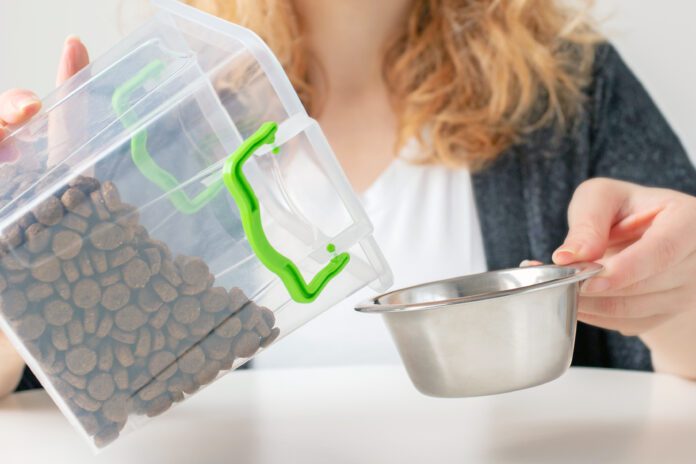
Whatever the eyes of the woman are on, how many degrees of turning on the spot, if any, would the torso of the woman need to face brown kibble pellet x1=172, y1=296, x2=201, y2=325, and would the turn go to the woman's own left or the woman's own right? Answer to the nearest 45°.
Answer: approximately 45° to the woman's own right

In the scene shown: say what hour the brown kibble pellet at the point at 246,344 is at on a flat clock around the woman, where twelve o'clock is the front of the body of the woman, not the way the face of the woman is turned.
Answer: The brown kibble pellet is roughly at 1 o'clock from the woman.

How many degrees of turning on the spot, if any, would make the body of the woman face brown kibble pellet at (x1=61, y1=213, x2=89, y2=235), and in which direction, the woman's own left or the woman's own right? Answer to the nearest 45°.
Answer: approximately 45° to the woman's own right

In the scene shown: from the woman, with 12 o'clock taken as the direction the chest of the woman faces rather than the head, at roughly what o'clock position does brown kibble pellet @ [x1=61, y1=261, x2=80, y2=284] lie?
The brown kibble pellet is roughly at 1 o'clock from the woman.

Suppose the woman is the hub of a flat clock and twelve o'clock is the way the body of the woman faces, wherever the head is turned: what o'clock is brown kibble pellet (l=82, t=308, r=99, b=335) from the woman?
The brown kibble pellet is roughly at 1 o'clock from the woman.

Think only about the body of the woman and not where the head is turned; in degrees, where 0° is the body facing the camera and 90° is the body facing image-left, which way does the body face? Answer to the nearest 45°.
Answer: approximately 0°

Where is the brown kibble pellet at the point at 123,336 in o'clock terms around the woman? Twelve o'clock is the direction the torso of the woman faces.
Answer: The brown kibble pellet is roughly at 1 o'clock from the woman.

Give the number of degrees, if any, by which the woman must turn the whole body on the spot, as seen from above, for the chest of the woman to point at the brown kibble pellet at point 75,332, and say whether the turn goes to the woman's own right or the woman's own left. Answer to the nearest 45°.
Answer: approximately 45° to the woman's own right

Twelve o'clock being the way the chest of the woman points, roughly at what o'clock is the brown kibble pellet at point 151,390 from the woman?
The brown kibble pellet is roughly at 1 o'clock from the woman.

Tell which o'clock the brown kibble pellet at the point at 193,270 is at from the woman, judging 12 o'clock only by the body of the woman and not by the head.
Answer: The brown kibble pellet is roughly at 1 o'clock from the woman.

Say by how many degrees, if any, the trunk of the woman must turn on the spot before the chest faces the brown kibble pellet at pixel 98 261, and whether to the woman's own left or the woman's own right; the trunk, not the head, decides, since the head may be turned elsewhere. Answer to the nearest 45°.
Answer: approximately 45° to the woman's own right

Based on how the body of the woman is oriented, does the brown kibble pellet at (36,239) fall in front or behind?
in front

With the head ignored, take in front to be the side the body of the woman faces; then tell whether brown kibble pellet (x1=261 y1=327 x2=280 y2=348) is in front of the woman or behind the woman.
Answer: in front
